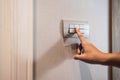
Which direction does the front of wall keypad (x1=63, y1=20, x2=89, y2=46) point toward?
toward the camera
